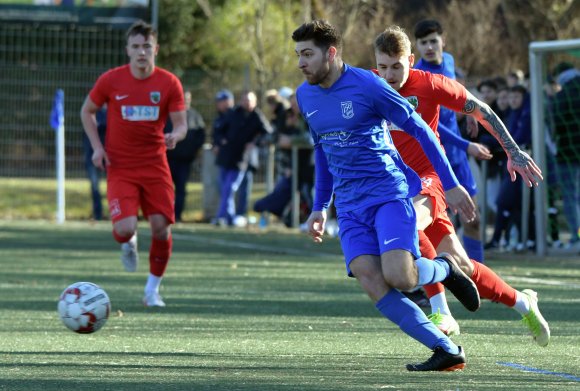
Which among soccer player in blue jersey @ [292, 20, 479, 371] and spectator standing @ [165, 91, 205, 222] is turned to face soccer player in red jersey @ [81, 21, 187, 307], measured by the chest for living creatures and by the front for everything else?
the spectator standing

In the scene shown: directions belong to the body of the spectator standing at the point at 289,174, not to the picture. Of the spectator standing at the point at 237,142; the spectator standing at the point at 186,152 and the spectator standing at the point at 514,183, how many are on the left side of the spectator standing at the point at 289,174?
1

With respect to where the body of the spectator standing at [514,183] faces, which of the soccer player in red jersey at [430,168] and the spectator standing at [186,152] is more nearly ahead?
the soccer player in red jersey

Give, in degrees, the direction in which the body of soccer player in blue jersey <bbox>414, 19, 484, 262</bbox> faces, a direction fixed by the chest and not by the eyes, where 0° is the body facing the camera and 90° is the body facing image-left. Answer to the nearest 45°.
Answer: approximately 45°

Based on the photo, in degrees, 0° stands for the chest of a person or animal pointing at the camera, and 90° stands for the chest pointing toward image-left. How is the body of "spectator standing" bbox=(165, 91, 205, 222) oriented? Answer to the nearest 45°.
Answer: approximately 0°

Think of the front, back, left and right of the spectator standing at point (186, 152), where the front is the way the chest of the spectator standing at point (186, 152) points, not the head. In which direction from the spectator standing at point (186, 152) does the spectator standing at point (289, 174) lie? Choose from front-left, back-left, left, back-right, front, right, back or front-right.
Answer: front-left

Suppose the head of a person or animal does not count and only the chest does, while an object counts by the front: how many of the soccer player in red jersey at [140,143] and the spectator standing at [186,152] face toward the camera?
2
